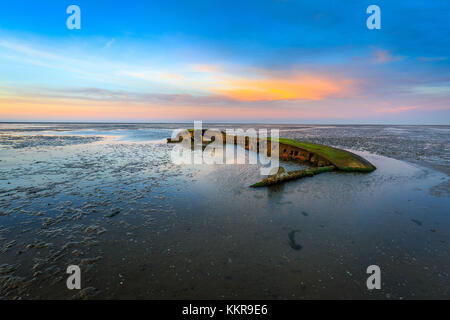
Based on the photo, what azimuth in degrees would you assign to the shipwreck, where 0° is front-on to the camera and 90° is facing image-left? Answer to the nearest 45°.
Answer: approximately 270°
